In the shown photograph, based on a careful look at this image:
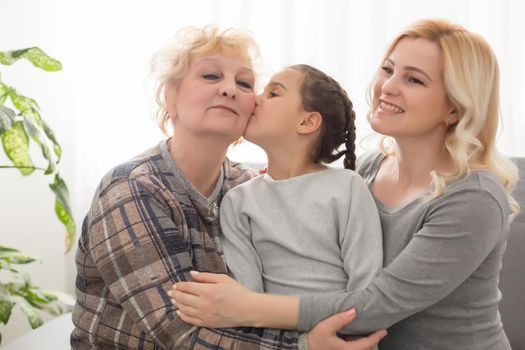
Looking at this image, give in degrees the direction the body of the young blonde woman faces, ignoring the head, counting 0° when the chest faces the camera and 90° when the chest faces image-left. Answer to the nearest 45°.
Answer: approximately 45°

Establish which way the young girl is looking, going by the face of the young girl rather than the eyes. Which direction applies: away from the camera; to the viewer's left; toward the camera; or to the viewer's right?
to the viewer's left

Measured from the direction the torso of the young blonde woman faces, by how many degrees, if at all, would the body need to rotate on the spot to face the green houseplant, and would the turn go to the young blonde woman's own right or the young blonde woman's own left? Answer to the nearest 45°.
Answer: approximately 45° to the young blonde woman's own right

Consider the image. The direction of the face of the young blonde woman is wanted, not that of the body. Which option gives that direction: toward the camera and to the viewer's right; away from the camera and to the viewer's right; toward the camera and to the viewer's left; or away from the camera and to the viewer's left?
toward the camera and to the viewer's left
